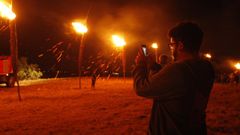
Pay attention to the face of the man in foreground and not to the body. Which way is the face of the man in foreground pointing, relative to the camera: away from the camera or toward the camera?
away from the camera

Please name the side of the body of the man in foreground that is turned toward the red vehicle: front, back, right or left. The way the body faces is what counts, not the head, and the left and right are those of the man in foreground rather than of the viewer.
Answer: front

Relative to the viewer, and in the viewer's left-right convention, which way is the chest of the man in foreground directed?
facing away from the viewer and to the left of the viewer
